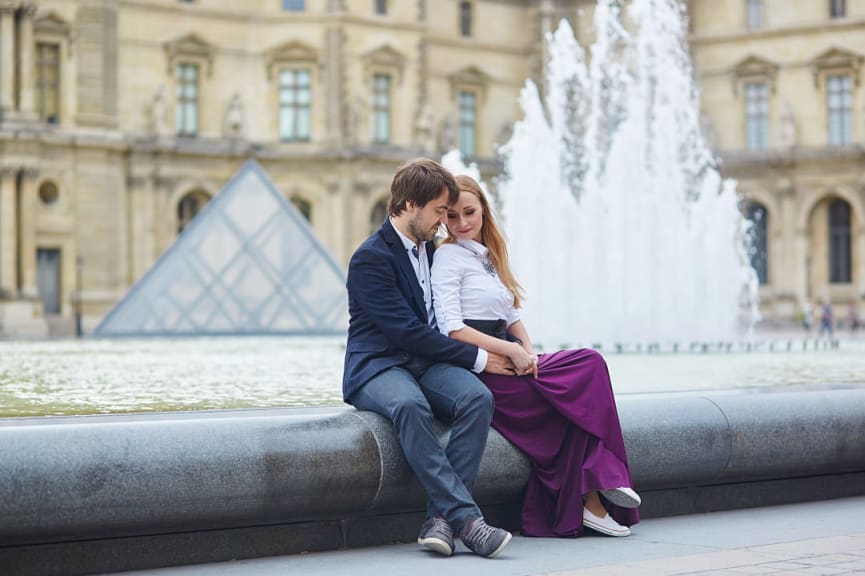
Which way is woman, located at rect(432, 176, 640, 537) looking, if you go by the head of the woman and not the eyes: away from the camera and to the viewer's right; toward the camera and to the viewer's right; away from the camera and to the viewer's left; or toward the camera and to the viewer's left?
toward the camera and to the viewer's left

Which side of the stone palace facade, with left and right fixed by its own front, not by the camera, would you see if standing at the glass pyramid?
front

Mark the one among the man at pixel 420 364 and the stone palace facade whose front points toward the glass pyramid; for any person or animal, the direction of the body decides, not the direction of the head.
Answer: the stone palace facade

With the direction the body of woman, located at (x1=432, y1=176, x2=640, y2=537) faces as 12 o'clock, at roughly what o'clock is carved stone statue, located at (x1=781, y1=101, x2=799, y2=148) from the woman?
The carved stone statue is roughly at 8 o'clock from the woman.

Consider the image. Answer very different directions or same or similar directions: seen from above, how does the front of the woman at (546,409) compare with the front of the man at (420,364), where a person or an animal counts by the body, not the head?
same or similar directions

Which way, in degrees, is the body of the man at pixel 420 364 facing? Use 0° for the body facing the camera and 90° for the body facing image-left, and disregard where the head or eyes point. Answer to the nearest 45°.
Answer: approximately 315°

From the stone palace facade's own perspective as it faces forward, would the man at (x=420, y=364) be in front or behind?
in front

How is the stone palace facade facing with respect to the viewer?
toward the camera

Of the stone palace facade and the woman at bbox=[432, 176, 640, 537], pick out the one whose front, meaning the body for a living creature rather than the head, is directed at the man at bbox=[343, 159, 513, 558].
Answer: the stone palace facade

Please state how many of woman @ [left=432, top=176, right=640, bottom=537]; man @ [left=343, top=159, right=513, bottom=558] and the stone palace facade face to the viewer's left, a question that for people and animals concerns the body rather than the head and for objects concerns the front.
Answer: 0
